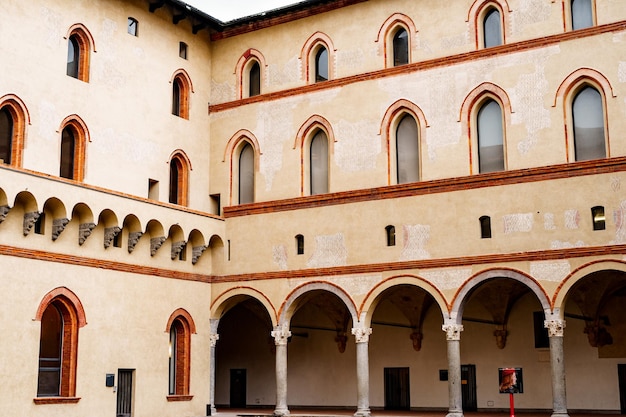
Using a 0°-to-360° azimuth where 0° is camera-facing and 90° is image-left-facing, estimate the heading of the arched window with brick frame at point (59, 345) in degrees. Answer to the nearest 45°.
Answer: approximately 315°

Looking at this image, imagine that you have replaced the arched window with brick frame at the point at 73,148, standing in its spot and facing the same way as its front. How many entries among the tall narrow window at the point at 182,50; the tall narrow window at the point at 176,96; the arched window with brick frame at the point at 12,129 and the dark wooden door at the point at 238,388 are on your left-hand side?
3

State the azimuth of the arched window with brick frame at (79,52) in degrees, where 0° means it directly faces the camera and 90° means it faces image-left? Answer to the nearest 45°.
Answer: approximately 315°

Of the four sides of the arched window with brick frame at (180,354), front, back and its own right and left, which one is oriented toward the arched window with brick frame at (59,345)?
right

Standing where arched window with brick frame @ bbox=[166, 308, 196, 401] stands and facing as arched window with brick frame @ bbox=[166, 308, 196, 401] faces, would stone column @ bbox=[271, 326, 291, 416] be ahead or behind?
ahead

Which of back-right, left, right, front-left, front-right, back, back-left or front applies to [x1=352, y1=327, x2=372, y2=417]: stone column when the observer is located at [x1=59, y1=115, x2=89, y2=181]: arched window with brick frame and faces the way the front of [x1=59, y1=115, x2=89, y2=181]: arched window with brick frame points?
front-left

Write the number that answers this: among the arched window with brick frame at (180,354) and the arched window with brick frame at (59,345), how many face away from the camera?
0

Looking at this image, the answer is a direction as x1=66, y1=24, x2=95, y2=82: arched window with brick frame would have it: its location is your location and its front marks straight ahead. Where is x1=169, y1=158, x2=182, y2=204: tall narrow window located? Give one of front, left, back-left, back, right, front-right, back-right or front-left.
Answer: left

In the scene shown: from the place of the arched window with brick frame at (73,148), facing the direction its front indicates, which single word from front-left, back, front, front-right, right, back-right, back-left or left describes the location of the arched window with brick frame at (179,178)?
left
